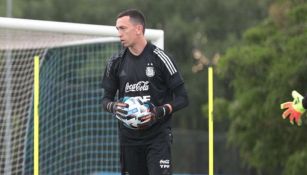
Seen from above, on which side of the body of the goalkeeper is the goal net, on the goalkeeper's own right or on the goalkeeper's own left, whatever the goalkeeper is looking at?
on the goalkeeper's own right

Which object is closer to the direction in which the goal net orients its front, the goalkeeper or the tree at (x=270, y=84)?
the goalkeeper

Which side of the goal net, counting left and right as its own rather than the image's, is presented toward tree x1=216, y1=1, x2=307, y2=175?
left
